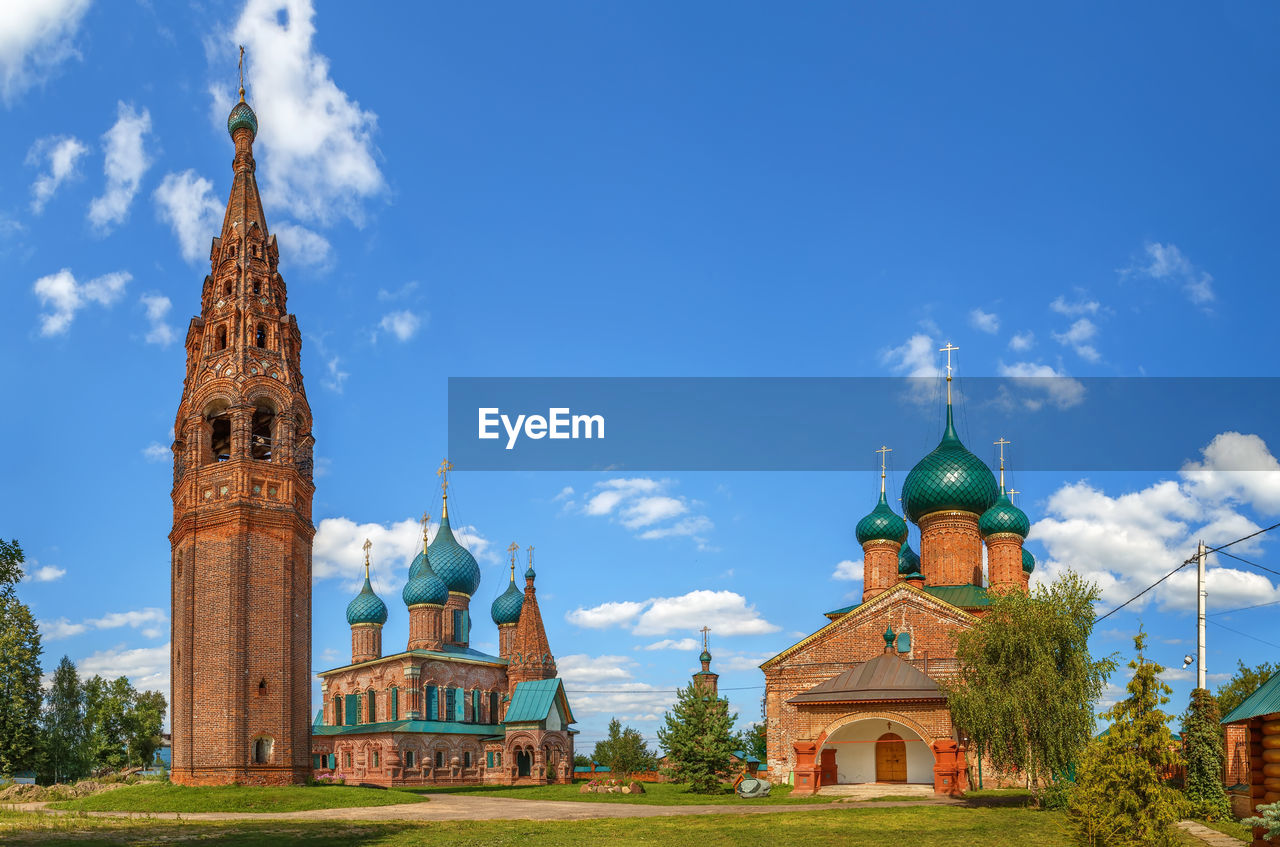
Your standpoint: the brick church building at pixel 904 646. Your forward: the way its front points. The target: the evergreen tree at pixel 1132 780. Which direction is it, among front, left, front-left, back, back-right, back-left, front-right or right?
front

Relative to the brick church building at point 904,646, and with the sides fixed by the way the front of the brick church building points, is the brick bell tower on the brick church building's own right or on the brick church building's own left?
on the brick church building's own right

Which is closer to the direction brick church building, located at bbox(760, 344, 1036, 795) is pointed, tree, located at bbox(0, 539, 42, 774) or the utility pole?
the utility pole

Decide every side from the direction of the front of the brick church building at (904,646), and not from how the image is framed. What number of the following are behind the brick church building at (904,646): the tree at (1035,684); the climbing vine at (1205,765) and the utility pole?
0

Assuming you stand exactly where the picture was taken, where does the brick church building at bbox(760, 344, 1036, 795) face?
facing the viewer

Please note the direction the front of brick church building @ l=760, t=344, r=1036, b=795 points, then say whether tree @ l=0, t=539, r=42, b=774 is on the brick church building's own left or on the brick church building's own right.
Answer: on the brick church building's own right

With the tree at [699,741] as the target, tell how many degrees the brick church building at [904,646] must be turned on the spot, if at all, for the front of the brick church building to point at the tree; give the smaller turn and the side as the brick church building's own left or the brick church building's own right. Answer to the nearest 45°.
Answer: approximately 45° to the brick church building's own right
